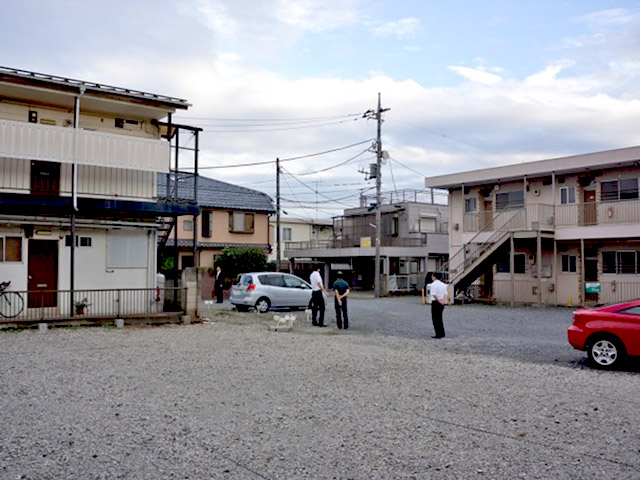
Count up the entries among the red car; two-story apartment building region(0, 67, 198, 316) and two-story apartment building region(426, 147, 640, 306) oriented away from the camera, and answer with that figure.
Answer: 0

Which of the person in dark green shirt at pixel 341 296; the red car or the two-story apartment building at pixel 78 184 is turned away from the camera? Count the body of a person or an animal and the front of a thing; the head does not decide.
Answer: the person in dark green shirt

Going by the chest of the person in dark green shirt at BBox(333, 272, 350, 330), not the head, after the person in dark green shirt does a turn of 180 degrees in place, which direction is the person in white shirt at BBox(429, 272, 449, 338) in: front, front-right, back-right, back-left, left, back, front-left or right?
front-left

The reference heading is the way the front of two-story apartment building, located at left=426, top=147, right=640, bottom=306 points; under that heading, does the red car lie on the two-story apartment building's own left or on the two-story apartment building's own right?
on the two-story apartment building's own left

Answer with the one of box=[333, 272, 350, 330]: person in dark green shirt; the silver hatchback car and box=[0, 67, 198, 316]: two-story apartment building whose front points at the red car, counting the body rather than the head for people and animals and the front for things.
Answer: the two-story apartment building

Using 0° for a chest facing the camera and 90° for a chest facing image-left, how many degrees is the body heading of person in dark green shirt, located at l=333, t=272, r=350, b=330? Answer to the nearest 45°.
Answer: approximately 180°

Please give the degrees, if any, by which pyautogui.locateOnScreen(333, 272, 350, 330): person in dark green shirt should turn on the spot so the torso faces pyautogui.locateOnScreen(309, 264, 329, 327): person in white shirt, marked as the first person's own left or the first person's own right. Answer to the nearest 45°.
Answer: approximately 45° to the first person's own left

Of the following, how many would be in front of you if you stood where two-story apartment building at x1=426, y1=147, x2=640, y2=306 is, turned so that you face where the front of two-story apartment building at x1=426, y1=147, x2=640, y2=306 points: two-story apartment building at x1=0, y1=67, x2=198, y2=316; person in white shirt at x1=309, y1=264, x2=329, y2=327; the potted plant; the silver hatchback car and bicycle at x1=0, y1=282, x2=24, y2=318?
5

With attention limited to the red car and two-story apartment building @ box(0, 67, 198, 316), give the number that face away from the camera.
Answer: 0

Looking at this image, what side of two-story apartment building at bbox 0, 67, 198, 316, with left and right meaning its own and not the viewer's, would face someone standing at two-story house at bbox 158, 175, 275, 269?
back

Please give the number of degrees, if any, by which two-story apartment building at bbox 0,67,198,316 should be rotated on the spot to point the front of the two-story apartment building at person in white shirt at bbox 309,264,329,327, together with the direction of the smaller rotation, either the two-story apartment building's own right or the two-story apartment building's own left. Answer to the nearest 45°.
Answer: approximately 45° to the two-story apartment building's own left

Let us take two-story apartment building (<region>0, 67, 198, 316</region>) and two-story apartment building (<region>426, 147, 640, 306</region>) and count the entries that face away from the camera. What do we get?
0
